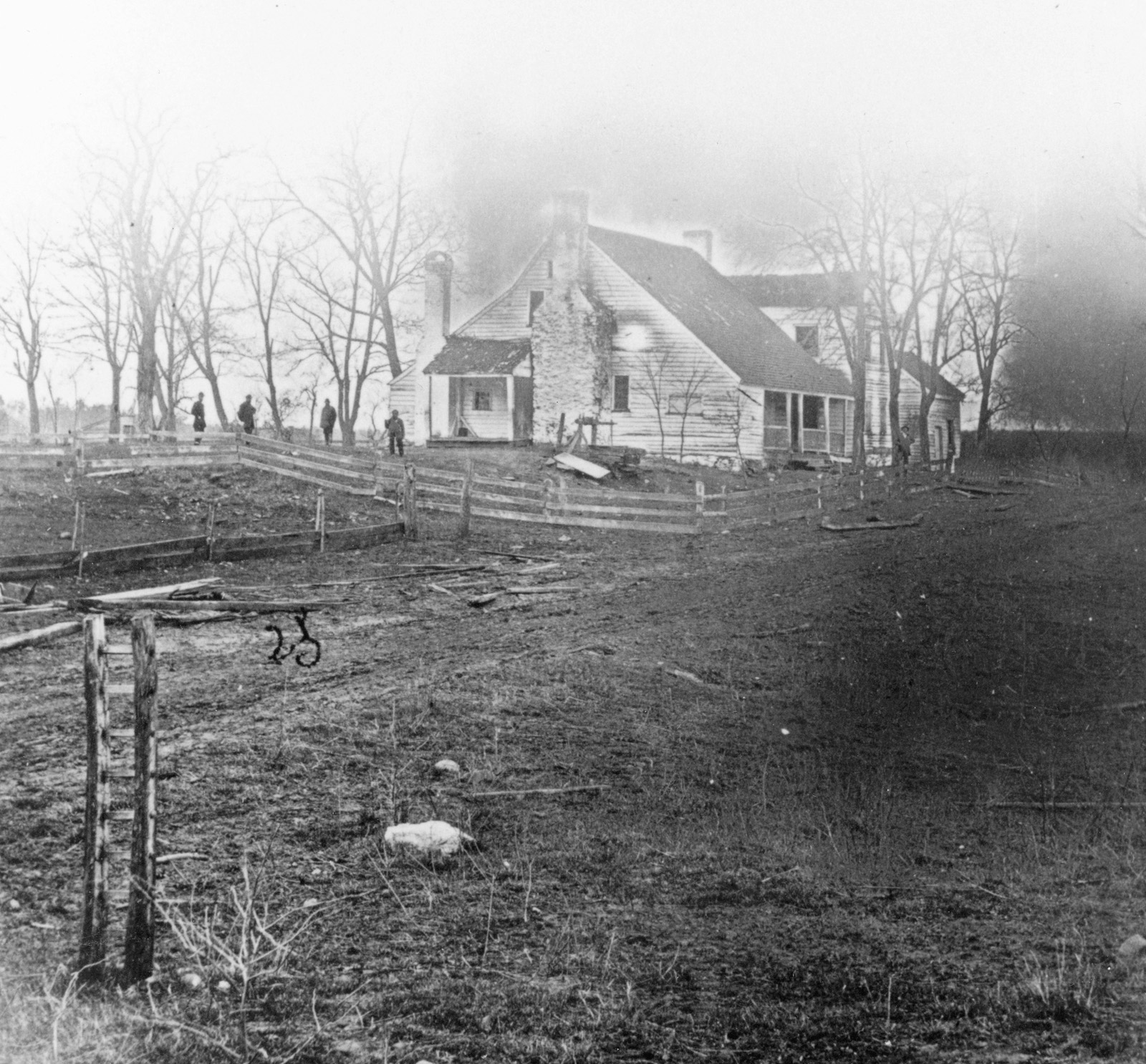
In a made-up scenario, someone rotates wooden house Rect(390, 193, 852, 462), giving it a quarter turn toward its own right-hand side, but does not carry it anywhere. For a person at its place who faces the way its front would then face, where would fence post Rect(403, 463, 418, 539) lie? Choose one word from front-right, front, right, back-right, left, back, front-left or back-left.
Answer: front-left

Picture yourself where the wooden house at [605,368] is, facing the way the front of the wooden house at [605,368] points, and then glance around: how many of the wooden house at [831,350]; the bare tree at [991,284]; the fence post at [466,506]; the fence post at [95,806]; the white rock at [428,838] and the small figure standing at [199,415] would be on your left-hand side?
2

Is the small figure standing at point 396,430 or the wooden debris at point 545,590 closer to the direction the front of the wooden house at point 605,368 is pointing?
the wooden debris

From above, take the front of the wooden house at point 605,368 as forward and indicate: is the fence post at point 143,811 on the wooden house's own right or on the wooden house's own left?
on the wooden house's own right

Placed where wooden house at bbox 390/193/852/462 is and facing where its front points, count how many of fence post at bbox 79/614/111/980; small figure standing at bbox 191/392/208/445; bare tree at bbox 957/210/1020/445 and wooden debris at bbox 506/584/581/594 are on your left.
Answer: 1

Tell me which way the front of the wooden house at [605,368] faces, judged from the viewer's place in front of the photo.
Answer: facing the viewer and to the right of the viewer

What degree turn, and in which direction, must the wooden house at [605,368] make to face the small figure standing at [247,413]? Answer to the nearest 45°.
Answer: approximately 135° to its right

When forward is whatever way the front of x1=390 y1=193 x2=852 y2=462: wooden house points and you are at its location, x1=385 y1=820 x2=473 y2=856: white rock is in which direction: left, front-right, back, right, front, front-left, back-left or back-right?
front-right

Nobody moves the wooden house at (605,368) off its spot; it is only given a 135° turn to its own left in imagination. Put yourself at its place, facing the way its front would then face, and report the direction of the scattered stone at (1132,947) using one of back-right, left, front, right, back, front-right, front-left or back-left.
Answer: back

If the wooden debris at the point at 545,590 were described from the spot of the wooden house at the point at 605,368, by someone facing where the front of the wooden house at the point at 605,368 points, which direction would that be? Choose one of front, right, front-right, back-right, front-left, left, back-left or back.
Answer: front-right

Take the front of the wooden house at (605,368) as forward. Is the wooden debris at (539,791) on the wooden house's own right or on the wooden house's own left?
on the wooden house's own right

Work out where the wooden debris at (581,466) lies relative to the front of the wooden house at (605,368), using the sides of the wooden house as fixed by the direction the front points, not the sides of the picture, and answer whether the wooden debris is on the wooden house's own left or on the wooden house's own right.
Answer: on the wooden house's own right

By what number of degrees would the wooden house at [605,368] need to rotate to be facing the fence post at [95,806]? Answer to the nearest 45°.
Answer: approximately 45° to its right

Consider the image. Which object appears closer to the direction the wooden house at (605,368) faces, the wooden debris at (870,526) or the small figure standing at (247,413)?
the wooden debris

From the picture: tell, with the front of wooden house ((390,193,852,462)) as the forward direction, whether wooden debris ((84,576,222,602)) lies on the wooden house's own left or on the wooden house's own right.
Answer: on the wooden house's own right
